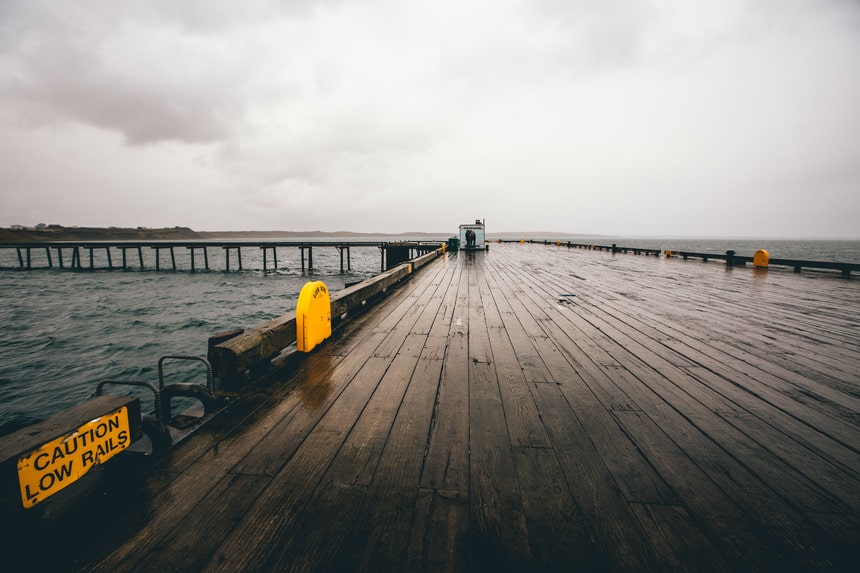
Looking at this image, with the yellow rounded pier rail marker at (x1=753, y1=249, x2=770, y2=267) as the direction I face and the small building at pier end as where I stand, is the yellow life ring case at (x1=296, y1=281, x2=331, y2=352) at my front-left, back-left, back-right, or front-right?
front-right

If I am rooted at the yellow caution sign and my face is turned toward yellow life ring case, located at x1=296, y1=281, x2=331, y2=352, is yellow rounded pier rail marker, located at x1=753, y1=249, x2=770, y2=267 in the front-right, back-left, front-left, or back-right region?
front-right

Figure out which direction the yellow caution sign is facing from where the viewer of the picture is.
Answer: facing the viewer and to the right of the viewer

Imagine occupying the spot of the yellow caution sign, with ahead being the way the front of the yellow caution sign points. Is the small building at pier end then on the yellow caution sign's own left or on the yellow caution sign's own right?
on the yellow caution sign's own left

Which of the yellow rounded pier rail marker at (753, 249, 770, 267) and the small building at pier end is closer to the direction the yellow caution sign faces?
the yellow rounded pier rail marker

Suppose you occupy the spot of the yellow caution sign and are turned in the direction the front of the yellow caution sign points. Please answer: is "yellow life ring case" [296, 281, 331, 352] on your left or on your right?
on your left

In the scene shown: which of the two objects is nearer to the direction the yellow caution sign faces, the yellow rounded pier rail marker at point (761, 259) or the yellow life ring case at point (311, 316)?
the yellow rounded pier rail marker
